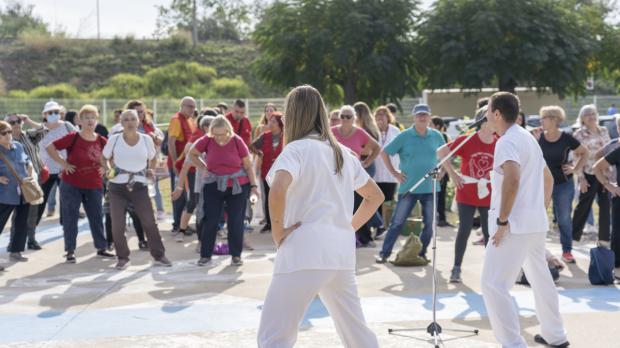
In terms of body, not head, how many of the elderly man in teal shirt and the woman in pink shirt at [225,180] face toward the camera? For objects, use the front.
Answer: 2

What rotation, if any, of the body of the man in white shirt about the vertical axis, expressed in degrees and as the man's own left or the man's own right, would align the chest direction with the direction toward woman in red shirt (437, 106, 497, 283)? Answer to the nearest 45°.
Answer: approximately 45° to the man's own right

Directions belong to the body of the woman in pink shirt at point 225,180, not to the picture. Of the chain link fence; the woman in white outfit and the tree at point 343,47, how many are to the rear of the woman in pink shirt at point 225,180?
2

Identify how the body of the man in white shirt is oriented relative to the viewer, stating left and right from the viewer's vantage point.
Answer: facing away from the viewer and to the left of the viewer

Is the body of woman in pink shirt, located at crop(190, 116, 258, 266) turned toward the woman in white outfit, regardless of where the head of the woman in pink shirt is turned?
yes

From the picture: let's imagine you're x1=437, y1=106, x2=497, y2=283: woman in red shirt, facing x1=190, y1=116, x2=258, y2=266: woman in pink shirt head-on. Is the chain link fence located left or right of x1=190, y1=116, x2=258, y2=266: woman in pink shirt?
right

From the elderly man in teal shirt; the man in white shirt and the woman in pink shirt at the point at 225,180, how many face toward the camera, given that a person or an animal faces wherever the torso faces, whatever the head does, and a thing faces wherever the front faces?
2

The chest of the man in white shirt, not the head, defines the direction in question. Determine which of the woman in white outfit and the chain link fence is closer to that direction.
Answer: the chain link fence

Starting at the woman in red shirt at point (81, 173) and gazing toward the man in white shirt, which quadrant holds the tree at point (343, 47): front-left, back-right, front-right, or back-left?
back-left

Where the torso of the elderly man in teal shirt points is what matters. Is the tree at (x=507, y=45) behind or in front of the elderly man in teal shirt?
behind

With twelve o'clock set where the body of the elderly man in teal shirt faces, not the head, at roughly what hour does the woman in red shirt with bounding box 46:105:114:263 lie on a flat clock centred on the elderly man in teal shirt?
The woman in red shirt is roughly at 3 o'clock from the elderly man in teal shirt.
